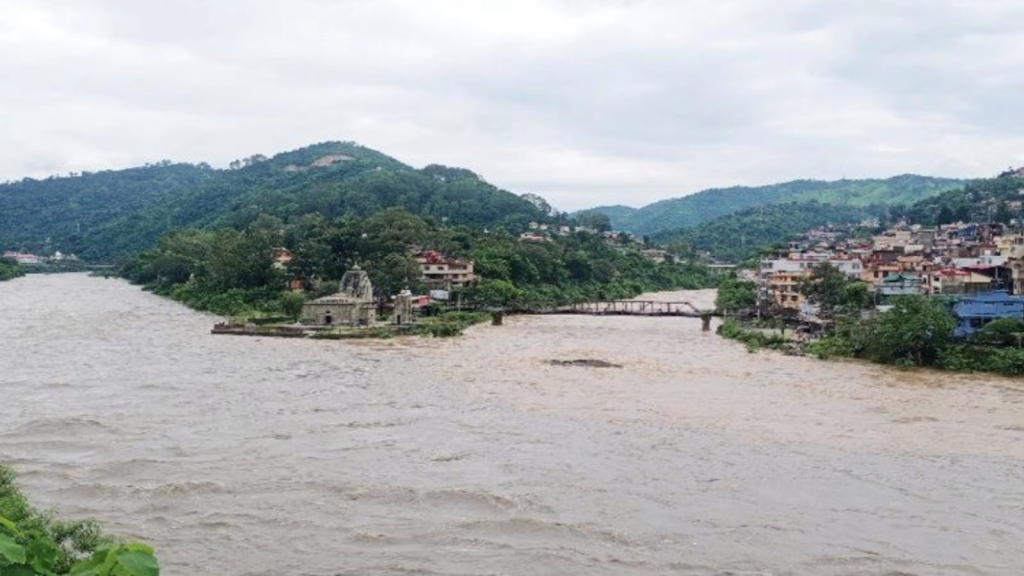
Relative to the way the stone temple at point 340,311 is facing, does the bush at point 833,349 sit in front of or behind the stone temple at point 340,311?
behind

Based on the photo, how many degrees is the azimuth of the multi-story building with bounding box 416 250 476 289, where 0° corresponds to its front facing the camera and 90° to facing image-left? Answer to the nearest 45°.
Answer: approximately 0°

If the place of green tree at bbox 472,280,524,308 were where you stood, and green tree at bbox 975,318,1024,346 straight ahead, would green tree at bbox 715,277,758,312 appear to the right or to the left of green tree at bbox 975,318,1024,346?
left

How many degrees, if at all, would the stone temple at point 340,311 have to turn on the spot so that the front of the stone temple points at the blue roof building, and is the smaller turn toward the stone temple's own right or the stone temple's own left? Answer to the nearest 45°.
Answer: approximately 135° to the stone temple's own left
